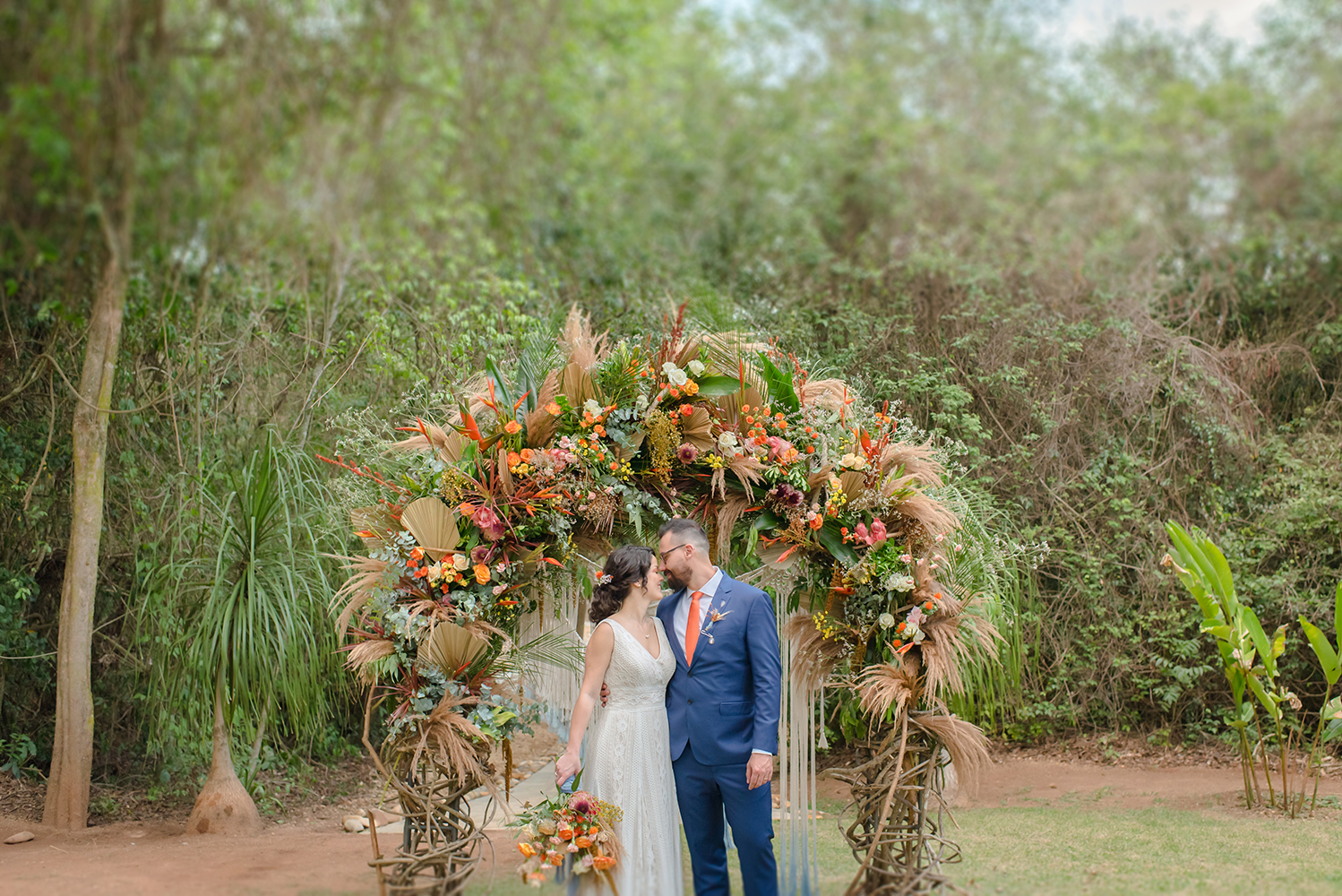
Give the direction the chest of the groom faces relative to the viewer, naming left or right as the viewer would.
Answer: facing the viewer and to the left of the viewer

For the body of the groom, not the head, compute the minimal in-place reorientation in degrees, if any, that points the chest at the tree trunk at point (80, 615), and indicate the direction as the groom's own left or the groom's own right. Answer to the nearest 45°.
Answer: approximately 90° to the groom's own right

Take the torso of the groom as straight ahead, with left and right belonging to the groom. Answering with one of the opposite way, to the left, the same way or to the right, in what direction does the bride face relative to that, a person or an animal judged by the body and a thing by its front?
to the left

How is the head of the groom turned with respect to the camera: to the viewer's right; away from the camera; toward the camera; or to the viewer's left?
to the viewer's left

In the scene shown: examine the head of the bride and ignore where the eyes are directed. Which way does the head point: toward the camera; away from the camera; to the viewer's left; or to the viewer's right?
to the viewer's right

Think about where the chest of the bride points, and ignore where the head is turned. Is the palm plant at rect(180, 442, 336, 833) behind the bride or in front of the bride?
behind

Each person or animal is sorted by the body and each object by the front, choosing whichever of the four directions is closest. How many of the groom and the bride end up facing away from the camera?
0
